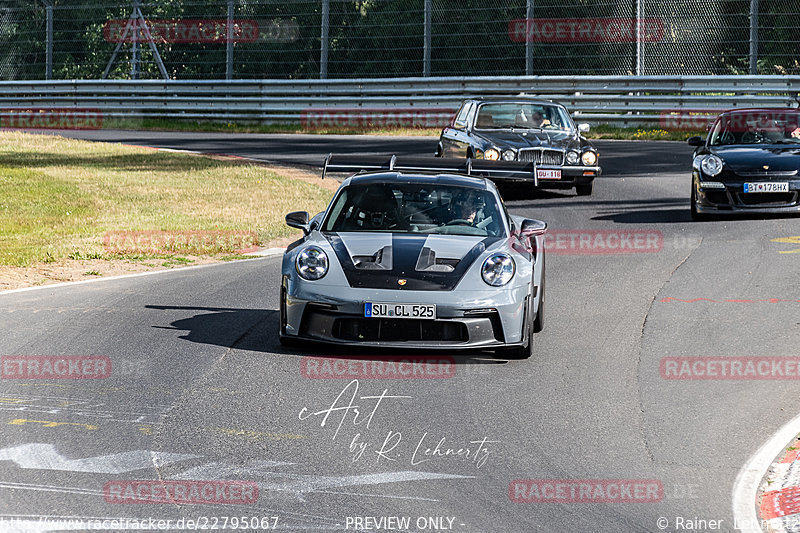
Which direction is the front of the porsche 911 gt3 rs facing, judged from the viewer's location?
facing the viewer

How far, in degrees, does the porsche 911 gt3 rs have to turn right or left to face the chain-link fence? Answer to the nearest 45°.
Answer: approximately 180°

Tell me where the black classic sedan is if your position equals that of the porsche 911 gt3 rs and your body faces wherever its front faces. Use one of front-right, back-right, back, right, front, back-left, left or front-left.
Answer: back

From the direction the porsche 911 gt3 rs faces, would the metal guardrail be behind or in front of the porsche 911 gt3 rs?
behind

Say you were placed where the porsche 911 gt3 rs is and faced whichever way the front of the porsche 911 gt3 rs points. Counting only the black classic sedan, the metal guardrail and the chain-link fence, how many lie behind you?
3
